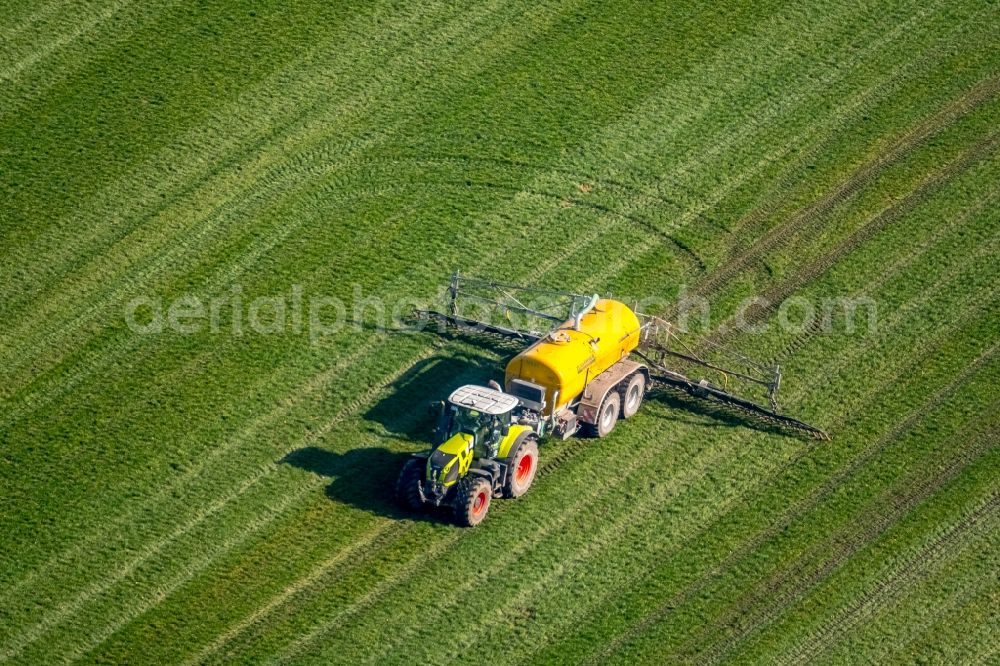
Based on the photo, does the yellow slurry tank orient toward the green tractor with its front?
yes

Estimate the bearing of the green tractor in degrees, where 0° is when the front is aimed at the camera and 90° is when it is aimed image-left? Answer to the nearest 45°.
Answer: approximately 45°

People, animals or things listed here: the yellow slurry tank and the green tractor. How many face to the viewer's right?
0

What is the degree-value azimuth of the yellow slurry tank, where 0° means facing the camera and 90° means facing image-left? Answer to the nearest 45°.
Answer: approximately 45°

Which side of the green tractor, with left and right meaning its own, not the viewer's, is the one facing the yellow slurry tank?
back
